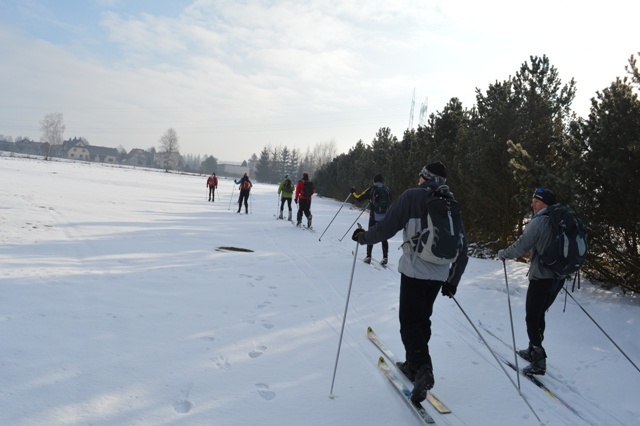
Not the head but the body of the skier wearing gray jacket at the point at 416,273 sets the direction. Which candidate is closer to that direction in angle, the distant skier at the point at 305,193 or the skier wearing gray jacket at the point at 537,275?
the distant skier

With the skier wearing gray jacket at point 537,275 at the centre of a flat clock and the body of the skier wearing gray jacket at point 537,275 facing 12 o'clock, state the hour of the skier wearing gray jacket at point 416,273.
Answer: the skier wearing gray jacket at point 416,273 is roughly at 10 o'clock from the skier wearing gray jacket at point 537,275.

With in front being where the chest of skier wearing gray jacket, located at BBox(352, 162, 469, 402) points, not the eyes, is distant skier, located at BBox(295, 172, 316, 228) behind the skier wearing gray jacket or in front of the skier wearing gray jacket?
in front

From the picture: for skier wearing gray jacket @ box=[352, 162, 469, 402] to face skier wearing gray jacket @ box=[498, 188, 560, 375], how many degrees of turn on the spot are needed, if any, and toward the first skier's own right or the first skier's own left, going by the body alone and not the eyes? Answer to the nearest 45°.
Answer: approximately 90° to the first skier's own right

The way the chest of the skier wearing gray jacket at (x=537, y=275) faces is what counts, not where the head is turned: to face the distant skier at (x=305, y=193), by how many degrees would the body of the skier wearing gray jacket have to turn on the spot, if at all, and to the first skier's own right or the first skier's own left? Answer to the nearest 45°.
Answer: approximately 45° to the first skier's own right

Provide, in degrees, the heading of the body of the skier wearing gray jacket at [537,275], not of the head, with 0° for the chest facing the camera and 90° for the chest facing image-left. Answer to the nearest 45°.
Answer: approximately 90°

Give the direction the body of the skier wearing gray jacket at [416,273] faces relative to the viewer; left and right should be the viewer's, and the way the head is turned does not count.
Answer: facing away from the viewer and to the left of the viewer

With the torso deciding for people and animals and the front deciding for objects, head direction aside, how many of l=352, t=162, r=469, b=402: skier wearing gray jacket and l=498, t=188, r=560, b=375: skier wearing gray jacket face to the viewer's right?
0
